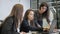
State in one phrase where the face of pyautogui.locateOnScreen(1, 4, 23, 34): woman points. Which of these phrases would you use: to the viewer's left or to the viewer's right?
to the viewer's right

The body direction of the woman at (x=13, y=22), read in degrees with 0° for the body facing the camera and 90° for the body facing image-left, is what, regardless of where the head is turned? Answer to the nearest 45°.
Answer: approximately 270°

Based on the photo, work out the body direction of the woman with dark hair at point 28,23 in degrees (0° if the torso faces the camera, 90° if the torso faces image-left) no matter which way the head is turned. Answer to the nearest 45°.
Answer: approximately 315°

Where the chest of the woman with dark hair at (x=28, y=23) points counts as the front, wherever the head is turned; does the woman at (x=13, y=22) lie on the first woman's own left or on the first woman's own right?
on the first woman's own right

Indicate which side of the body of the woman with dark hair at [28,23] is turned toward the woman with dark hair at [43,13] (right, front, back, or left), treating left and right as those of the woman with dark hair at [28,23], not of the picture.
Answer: left
